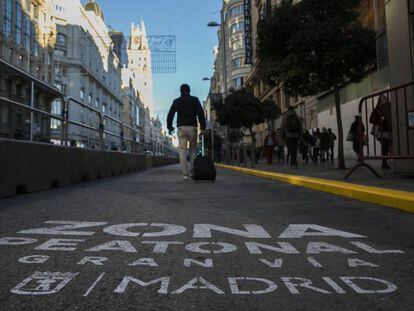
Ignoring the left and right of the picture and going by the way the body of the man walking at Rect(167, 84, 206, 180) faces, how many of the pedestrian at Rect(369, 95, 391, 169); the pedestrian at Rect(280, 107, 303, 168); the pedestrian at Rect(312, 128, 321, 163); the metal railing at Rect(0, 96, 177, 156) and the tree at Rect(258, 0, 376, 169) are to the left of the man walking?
1

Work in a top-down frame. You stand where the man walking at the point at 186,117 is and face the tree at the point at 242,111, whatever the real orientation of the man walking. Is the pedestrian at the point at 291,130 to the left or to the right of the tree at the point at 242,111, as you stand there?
right

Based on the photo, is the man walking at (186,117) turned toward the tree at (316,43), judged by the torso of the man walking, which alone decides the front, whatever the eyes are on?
no

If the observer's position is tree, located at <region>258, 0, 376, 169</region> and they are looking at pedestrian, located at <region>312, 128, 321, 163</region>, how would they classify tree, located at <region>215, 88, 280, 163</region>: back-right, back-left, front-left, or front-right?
front-left

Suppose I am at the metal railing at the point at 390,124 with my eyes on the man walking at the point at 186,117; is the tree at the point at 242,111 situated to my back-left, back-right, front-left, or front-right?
front-right

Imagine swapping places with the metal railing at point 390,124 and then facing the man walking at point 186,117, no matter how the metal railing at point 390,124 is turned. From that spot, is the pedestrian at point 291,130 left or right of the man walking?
right

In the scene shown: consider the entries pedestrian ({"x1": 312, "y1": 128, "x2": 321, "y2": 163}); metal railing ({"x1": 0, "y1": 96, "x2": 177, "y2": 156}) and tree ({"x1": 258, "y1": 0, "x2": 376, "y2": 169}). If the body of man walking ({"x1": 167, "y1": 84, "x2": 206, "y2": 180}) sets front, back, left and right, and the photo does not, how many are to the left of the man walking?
1

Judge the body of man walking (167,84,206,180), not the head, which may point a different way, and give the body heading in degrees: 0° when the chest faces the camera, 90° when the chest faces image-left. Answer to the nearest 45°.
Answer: approximately 180°

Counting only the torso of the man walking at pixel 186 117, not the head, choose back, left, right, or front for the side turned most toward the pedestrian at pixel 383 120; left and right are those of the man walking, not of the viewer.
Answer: right

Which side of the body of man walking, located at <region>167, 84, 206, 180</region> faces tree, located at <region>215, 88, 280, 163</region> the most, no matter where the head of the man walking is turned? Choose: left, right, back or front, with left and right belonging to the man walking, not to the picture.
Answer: front

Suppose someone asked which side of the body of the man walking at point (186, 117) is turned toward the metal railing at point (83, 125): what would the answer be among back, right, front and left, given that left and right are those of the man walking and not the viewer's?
left
